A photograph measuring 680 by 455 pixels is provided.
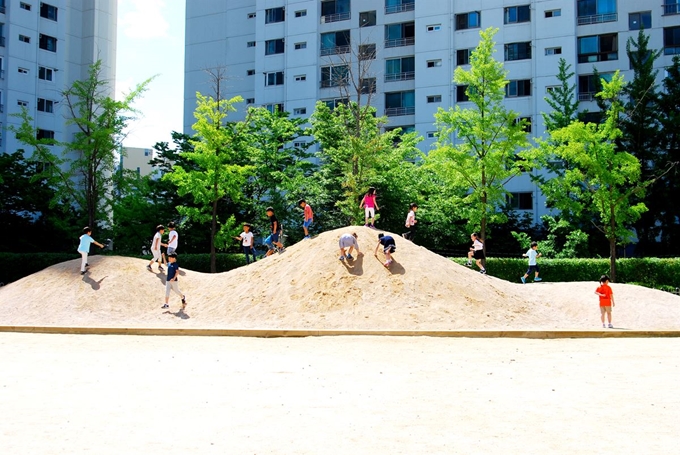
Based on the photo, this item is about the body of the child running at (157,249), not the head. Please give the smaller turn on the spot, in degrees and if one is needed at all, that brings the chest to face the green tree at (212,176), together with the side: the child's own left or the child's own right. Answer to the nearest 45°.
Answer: approximately 90° to the child's own left

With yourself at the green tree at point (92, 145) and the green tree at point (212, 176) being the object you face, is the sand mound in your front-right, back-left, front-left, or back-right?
front-right

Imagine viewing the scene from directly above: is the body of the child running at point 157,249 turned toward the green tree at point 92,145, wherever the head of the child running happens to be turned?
no

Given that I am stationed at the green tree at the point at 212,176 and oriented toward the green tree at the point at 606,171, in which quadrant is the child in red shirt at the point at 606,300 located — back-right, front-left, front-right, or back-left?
front-right
